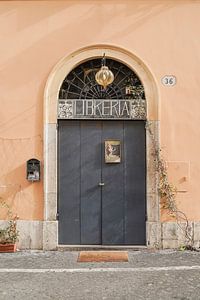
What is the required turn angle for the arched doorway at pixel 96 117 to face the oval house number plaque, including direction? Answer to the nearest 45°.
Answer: approximately 90° to its left

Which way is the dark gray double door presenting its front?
toward the camera

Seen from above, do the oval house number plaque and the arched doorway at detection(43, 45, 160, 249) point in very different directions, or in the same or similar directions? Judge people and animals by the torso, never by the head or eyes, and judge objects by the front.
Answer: same or similar directions

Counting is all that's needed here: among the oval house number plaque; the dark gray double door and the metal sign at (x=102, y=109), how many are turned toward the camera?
3

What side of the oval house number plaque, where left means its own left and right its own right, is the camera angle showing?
front

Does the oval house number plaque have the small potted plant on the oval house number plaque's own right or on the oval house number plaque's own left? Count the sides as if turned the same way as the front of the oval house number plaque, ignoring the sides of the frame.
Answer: on the oval house number plaque's own right

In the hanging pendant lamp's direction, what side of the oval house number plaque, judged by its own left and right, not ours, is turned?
right

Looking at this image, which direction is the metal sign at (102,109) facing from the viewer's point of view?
toward the camera
